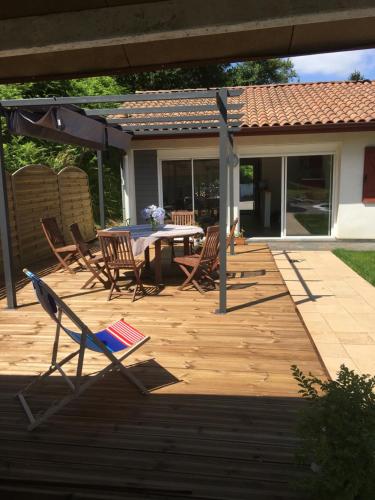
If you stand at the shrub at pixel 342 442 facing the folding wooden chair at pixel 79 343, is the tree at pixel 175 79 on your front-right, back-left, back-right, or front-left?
front-right

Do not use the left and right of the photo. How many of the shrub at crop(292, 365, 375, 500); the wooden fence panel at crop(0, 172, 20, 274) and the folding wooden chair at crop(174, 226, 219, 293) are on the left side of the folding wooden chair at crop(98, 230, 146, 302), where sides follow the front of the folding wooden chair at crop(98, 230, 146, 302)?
1

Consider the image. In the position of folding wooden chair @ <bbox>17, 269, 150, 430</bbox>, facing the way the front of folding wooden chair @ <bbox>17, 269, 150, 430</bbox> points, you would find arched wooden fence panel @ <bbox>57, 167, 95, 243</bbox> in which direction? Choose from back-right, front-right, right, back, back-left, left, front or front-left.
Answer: front-left

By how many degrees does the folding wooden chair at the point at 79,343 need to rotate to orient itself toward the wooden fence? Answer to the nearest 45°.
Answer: approximately 45° to its left

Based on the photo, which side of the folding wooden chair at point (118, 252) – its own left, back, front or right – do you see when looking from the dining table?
front

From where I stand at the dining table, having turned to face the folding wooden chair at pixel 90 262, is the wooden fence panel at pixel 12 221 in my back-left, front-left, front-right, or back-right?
front-right

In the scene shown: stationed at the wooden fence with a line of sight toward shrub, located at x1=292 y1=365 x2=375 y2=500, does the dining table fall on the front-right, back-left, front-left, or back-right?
front-left

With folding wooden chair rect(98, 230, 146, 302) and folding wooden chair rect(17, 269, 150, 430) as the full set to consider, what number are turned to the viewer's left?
0

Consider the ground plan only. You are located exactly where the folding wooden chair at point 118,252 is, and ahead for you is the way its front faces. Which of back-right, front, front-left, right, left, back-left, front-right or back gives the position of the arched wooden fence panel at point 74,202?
front-left

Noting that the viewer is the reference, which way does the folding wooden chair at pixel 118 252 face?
facing away from the viewer and to the right of the viewer

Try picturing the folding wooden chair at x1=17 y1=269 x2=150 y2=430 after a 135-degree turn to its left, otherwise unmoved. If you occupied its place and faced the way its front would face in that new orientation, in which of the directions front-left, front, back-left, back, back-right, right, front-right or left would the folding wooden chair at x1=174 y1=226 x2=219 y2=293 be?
back-right

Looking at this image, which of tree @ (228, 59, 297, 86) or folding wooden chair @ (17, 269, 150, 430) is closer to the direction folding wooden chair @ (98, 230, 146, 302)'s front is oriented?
the tree
